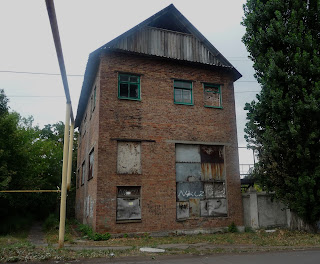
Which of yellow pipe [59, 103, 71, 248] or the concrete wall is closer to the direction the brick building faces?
the yellow pipe

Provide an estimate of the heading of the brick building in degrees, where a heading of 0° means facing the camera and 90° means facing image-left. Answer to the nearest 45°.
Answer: approximately 0°

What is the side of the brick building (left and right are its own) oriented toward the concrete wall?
left

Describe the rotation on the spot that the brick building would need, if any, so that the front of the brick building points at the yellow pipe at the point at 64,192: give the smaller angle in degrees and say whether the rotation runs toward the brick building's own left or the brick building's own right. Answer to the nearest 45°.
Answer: approximately 45° to the brick building's own right

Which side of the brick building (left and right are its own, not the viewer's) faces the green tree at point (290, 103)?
left

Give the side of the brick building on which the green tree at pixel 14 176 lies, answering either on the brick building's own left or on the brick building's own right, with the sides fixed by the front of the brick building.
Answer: on the brick building's own right
